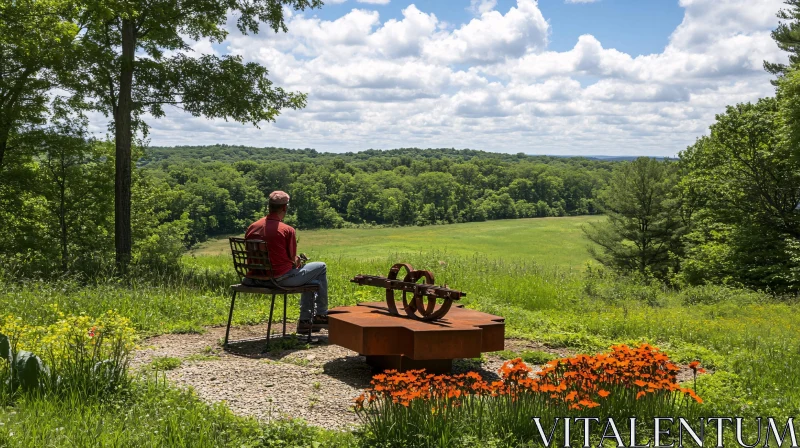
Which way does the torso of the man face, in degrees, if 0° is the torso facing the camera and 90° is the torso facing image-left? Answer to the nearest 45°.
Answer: approximately 225°

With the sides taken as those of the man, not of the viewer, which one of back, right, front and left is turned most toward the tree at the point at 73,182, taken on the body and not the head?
left

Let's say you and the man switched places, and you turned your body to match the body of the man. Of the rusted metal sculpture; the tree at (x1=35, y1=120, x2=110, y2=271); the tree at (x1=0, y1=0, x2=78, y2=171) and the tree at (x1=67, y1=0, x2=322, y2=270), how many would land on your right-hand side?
1

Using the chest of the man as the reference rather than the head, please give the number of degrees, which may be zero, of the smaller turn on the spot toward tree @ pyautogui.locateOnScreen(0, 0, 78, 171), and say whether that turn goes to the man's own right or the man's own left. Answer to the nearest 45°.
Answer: approximately 90° to the man's own left

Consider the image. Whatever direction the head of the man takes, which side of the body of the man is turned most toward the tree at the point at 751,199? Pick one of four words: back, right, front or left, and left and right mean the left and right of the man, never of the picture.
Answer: front

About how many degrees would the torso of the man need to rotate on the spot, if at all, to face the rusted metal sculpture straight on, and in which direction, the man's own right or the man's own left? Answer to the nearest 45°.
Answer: approximately 90° to the man's own right

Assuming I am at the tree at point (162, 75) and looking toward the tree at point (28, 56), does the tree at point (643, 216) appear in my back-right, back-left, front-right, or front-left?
back-right

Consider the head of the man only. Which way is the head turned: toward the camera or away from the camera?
away from the camera

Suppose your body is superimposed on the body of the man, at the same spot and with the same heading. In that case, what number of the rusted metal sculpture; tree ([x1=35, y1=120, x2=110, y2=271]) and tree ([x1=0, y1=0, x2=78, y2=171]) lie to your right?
1

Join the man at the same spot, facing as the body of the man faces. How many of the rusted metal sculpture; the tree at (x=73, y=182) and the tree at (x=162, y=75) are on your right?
1

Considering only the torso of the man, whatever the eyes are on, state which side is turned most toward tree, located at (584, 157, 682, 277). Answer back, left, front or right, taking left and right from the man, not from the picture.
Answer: front
